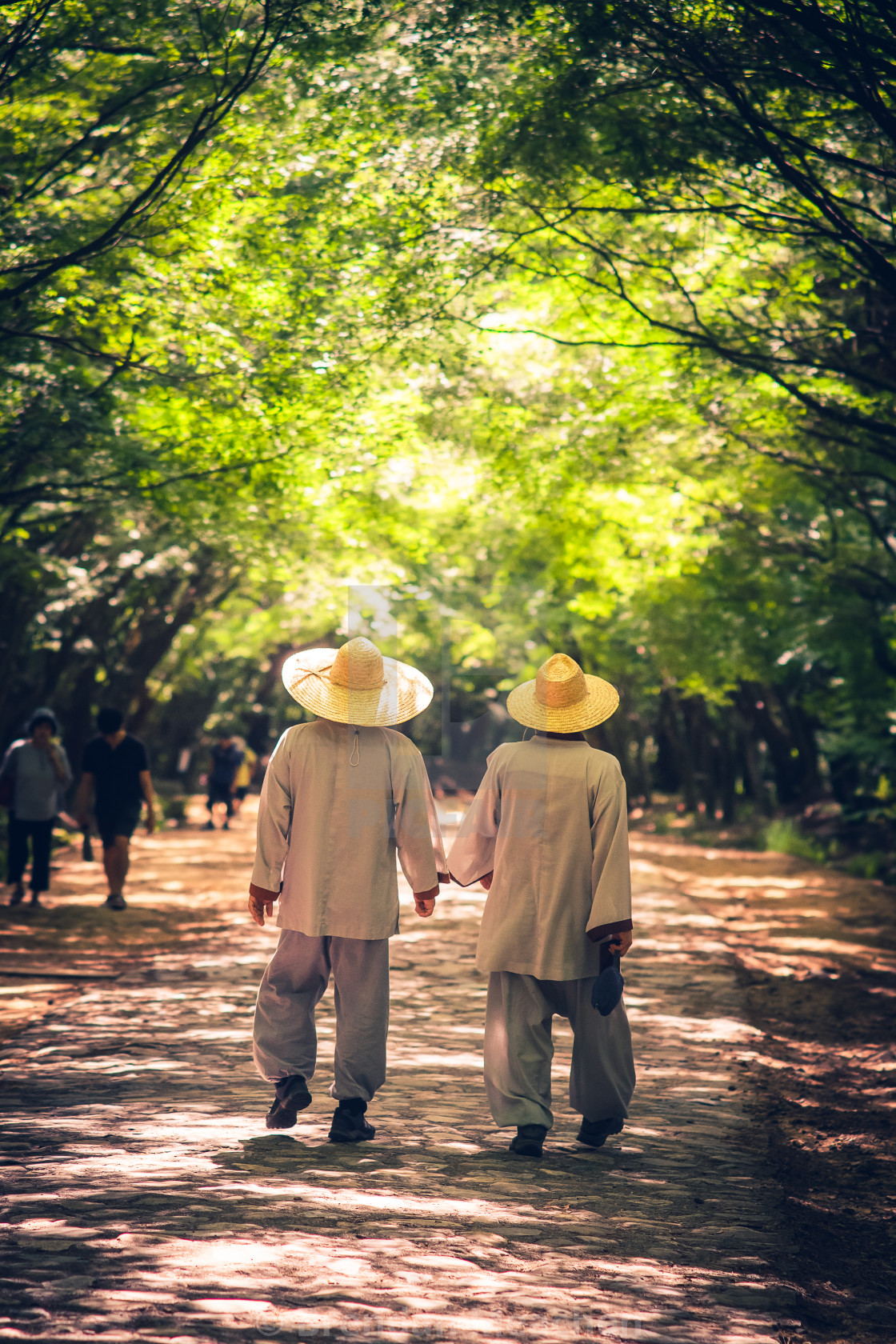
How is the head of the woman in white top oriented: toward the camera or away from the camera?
toward the camera

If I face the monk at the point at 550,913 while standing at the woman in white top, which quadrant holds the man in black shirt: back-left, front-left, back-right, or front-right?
front-left

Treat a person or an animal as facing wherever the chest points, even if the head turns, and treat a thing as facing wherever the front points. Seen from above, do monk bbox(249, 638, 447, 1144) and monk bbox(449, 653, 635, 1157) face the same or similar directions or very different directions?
same or similar directions

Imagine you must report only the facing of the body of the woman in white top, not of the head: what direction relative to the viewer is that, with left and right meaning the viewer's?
facing the viewer

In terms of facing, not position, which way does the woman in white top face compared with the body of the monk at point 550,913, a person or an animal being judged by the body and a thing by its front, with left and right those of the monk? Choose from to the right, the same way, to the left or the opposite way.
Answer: the opposite way

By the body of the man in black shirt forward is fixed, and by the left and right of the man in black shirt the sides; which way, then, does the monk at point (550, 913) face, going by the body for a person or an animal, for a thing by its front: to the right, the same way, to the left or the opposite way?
the opposite way

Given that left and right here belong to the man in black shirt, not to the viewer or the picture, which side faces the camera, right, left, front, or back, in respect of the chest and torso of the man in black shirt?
front

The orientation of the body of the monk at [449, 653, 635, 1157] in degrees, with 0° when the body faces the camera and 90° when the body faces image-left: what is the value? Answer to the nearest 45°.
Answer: approximately 180°

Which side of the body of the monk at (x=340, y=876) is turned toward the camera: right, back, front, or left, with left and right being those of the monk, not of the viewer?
back

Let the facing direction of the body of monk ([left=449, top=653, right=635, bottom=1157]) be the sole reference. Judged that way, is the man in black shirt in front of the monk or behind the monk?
in front

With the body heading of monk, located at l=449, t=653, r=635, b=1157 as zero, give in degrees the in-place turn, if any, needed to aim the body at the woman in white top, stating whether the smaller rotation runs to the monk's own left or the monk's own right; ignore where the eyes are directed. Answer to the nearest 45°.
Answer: approximately 45° to the monk's own left

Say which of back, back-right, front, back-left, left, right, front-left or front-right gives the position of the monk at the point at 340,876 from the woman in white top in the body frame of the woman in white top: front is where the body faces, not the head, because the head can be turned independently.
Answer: front

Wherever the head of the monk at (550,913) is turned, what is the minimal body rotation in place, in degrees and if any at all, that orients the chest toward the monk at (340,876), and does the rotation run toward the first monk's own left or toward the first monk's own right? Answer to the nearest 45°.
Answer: approximately 90° to the first monk's own left

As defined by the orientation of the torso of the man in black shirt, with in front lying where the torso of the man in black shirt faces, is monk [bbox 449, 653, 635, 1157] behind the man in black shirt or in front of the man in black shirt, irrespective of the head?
in front

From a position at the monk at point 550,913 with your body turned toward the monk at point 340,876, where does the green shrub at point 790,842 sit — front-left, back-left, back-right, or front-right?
back-right

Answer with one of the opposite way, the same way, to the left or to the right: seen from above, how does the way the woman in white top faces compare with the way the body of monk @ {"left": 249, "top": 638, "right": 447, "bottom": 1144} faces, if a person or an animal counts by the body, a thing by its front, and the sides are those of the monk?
the opposite way

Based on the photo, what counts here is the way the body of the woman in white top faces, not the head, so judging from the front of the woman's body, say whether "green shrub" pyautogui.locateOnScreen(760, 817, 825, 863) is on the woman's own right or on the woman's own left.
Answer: on the woman's own left
